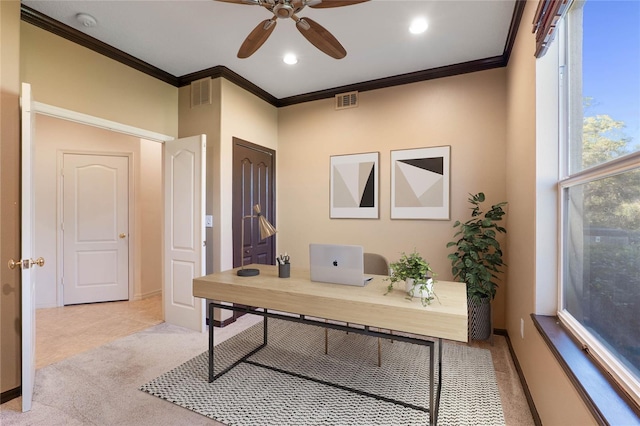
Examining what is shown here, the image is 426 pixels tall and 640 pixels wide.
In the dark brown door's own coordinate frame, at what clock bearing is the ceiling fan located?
The ceiling fan is roughly at 1 o'clock from the dark brown door.

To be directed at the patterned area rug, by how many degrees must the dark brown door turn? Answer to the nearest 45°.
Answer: approximately 45° to its right

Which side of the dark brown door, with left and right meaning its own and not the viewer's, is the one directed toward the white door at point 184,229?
right

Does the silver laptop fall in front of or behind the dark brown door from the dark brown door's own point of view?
in front

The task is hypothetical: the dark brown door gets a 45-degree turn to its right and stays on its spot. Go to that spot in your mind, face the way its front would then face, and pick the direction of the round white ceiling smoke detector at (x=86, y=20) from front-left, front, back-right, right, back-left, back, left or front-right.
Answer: front-right

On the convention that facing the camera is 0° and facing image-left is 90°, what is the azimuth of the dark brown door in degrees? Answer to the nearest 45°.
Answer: approximately 315°

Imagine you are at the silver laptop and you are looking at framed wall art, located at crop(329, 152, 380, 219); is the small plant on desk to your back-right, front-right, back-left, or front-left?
back-right
